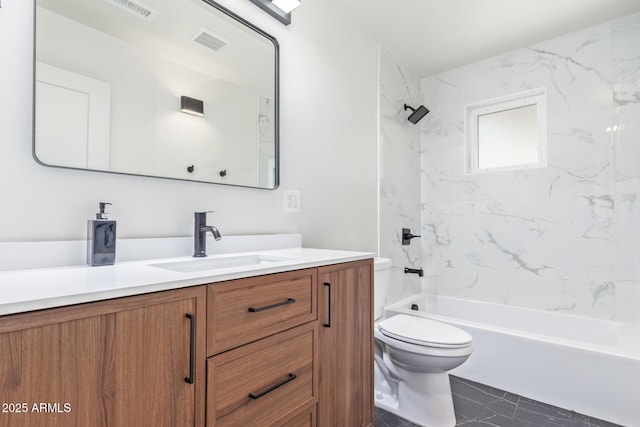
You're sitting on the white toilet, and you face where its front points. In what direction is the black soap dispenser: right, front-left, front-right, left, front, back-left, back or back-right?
right

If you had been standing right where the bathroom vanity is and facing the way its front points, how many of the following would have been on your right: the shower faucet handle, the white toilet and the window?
0

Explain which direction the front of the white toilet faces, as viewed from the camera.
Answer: facing the viewer and to the right of the viewer

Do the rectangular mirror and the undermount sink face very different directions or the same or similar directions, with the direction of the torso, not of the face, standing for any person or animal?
same or similar directions

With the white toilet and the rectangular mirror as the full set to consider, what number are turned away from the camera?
0

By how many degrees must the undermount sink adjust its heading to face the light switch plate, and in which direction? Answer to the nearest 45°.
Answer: approximately 90° to its left

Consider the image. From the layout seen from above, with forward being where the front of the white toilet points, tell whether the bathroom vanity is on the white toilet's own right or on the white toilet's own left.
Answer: on the white toilet's own right

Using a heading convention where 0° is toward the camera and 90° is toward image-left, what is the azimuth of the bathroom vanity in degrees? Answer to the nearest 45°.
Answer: approximately 315°

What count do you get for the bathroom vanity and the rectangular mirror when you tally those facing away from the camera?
0

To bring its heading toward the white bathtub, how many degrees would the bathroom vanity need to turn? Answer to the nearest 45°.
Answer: approximately 45° to its left

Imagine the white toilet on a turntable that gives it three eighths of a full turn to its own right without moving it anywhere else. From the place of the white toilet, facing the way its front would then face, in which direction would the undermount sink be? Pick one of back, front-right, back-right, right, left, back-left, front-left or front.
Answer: front-left
